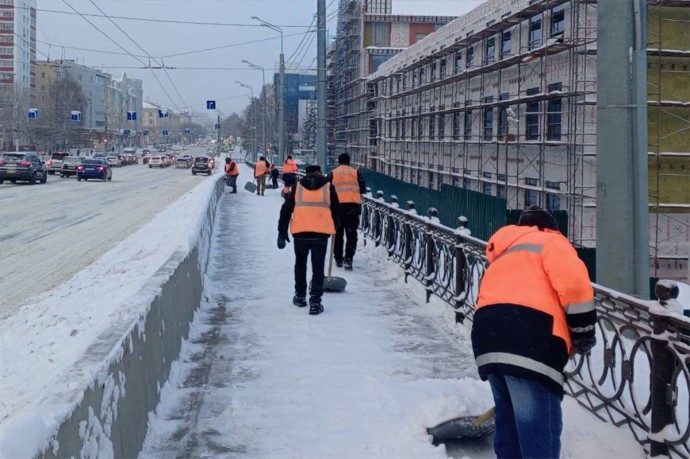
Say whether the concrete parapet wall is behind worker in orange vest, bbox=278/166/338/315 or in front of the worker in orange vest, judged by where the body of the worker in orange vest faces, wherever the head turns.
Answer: behind

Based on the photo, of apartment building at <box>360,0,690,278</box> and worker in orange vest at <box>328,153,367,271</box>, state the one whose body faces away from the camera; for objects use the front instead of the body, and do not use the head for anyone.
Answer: the worker in orange vest

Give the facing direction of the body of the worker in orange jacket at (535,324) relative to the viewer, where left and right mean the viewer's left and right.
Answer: facing away from the viewer and to the right of the viewer

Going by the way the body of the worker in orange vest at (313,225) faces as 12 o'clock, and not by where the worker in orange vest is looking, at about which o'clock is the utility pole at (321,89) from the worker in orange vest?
The utility pole is roughly at 12 o'clock from the worker in orange vest.

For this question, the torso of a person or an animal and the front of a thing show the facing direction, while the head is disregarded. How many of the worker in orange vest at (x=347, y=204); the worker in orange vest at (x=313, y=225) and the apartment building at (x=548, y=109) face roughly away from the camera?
2

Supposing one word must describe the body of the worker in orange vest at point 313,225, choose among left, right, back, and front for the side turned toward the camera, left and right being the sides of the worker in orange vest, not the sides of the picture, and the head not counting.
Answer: back

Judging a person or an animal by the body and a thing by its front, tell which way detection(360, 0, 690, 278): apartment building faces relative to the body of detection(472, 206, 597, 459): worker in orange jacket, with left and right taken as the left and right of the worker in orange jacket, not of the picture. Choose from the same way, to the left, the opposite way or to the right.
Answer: the opposite way

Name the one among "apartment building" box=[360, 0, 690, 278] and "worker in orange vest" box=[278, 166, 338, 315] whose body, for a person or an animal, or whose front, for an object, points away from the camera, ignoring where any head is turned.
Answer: the worker in orange vest

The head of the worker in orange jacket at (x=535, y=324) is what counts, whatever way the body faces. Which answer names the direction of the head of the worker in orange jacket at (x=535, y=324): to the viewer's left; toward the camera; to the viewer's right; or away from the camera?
away from the camera

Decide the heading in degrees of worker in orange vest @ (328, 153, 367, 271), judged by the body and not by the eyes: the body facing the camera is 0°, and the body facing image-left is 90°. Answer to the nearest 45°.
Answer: approximately 180°
